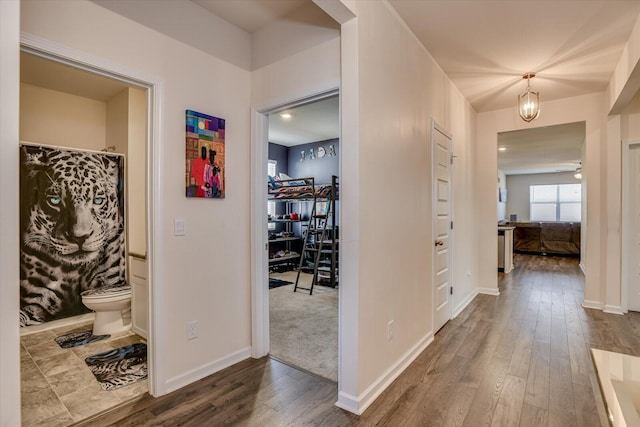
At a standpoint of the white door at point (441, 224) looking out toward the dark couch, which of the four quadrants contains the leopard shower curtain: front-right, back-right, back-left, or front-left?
back-left

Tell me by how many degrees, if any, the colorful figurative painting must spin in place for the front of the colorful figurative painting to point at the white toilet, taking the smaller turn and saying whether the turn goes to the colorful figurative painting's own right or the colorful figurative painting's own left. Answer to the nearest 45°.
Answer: approximately 180°

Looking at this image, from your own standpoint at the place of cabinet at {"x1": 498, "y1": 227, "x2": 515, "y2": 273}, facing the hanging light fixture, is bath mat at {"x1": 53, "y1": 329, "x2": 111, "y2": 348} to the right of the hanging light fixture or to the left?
right

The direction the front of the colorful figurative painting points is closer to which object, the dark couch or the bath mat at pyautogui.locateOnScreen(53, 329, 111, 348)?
the dark couch

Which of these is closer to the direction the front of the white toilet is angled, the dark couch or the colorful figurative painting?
the colorful figurative painting

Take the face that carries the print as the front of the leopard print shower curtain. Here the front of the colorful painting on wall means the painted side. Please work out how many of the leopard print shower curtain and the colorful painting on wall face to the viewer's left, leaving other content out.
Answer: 0

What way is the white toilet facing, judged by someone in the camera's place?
facing the viewer and to the left of the viewer

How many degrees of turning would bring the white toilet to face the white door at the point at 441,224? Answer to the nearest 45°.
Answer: approximately 90° to its left

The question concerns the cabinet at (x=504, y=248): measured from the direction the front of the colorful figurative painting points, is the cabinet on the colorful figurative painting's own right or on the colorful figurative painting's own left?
on the colorful figurative painting's own left

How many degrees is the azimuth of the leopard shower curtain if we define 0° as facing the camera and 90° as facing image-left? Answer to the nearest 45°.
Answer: approximately 315°

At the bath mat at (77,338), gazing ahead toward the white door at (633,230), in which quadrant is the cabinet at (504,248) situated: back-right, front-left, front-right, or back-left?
front-left
